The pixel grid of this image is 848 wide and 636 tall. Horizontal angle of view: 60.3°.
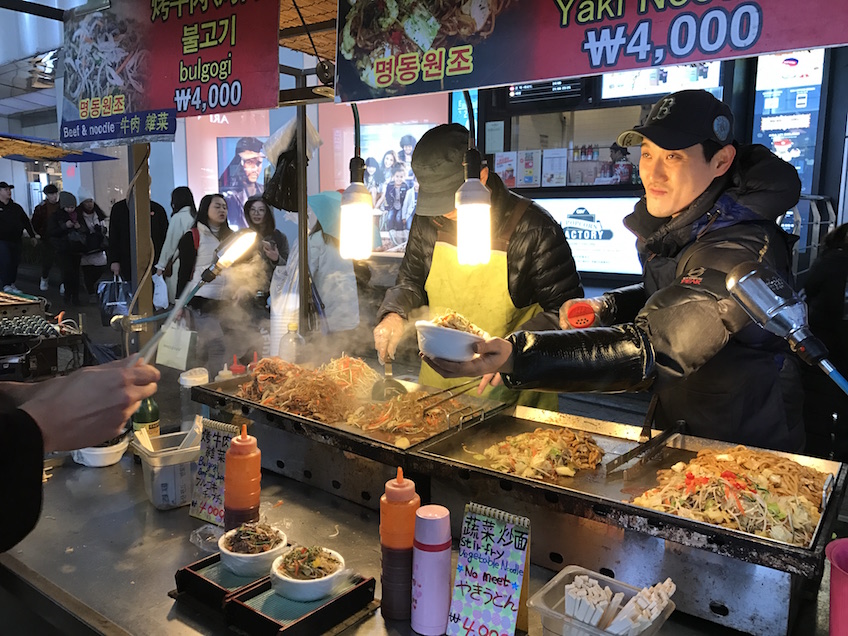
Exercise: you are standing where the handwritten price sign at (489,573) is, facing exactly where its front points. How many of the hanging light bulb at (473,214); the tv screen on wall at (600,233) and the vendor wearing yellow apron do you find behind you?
3

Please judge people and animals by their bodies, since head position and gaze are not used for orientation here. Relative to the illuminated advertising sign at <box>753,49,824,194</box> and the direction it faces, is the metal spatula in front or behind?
in front

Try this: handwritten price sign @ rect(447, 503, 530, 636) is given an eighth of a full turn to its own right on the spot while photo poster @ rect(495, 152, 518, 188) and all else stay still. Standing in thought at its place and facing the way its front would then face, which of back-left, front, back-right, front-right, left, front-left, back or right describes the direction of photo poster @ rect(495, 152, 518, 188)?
back-right

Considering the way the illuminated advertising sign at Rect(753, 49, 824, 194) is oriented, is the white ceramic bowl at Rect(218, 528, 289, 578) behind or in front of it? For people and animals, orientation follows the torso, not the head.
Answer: in front

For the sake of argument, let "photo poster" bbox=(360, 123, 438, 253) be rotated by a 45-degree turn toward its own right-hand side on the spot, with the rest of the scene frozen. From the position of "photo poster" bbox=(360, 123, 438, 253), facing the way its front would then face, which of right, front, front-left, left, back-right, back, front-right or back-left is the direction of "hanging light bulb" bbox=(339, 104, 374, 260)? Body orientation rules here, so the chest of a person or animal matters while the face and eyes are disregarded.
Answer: front-left

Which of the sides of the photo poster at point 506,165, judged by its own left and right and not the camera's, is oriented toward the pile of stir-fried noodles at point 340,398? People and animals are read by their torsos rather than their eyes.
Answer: front

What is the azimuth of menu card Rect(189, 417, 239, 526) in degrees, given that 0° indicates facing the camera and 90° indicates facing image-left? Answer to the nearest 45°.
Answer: approximately 0°

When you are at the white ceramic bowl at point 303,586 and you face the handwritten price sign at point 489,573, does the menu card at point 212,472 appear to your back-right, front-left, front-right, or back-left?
back-left

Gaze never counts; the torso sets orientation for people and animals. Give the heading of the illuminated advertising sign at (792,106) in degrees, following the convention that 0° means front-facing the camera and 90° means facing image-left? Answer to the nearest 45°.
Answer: approximately 45°
